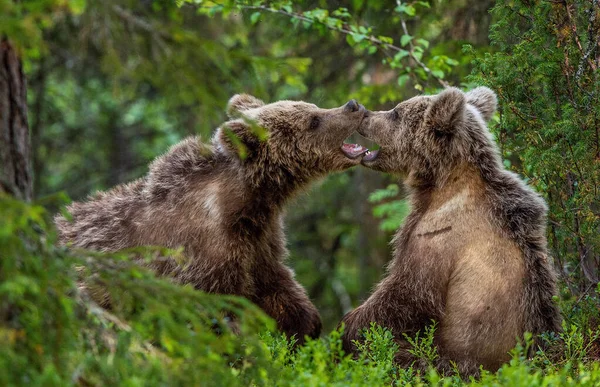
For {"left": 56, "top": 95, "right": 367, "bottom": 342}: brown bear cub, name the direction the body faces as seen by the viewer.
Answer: to the viewer's right

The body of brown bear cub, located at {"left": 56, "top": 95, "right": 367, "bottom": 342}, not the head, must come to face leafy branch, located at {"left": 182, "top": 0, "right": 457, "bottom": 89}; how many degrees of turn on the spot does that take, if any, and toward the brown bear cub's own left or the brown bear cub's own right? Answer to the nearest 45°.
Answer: approximately 45° to the brown bear cub's own left

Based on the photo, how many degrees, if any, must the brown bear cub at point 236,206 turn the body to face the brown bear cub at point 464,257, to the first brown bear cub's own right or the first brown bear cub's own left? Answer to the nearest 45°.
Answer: approximately 45° to the first brown bear cub's own right

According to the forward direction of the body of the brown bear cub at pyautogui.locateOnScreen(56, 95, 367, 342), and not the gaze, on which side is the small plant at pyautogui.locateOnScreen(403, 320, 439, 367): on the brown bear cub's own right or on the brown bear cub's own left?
on the brown bear cub's own right

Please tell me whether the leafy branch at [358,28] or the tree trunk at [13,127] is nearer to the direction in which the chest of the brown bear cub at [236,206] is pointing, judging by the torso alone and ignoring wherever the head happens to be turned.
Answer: the leafy branch
